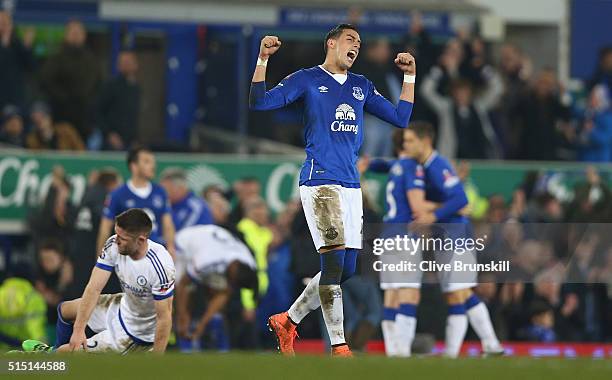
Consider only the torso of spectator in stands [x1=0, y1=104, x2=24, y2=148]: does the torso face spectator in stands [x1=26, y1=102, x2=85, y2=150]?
no

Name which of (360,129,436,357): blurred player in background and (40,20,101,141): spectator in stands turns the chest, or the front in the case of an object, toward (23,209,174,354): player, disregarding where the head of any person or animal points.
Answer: the spectator in stands

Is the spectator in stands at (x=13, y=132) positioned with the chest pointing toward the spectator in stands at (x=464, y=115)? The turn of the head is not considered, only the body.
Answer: no

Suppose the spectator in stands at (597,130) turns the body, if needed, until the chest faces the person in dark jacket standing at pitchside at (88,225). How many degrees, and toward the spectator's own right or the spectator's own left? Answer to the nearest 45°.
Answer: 0° — they already face them

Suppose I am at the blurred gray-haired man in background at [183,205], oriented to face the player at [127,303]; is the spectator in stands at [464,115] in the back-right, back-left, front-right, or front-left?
back-left

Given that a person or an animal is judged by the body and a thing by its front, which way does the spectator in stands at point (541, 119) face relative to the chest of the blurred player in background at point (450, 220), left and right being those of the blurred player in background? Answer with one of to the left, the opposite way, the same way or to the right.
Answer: to the left

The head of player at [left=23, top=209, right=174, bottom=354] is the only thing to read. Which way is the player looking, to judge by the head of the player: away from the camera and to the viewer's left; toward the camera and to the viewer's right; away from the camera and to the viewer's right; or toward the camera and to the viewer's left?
toward the camera and to the viewer's left

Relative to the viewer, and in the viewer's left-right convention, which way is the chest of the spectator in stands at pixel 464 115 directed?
facing the viewer

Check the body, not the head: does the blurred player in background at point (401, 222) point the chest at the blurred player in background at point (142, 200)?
no

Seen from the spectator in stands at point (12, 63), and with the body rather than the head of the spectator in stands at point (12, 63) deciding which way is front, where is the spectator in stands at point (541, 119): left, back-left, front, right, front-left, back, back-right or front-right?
left

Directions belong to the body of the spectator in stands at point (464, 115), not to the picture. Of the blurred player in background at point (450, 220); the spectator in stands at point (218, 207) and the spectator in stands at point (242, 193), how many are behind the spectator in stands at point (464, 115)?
0

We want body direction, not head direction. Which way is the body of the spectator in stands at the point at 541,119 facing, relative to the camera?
toward the camera

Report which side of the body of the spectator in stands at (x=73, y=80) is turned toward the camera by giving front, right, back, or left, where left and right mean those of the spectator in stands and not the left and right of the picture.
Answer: front

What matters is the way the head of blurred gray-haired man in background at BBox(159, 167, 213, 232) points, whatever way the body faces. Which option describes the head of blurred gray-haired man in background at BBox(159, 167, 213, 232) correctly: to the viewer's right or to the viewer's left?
to the viewer's left
